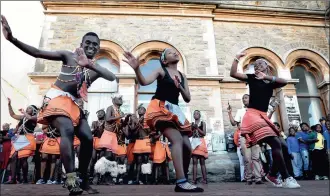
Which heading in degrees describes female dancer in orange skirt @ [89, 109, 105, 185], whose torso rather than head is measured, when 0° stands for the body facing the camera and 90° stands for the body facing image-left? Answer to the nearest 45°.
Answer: approximately 315°

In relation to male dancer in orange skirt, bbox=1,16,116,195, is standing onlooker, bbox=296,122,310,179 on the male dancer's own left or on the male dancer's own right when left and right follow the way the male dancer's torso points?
on the male dancer's own left

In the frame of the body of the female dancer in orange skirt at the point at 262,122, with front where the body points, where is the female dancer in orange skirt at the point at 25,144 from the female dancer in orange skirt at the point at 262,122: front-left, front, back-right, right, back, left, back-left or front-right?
back-right

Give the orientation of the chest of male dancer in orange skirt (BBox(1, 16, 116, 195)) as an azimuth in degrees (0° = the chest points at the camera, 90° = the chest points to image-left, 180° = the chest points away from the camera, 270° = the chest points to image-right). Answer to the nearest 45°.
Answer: approximately 315°

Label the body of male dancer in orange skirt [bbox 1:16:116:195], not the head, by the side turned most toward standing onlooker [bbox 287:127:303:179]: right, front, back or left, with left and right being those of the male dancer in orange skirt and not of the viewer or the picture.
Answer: left

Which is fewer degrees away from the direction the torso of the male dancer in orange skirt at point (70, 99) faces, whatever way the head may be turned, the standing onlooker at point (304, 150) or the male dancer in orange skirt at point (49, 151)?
the standing onlooker

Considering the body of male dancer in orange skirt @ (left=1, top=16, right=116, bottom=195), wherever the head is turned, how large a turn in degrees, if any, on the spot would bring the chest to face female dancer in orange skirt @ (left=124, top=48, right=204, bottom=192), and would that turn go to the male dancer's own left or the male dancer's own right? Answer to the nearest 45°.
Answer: approximately 45° to the male dancer's own left

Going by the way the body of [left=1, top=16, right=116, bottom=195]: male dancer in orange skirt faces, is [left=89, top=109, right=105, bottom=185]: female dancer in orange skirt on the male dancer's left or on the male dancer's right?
on the male dancer's left
